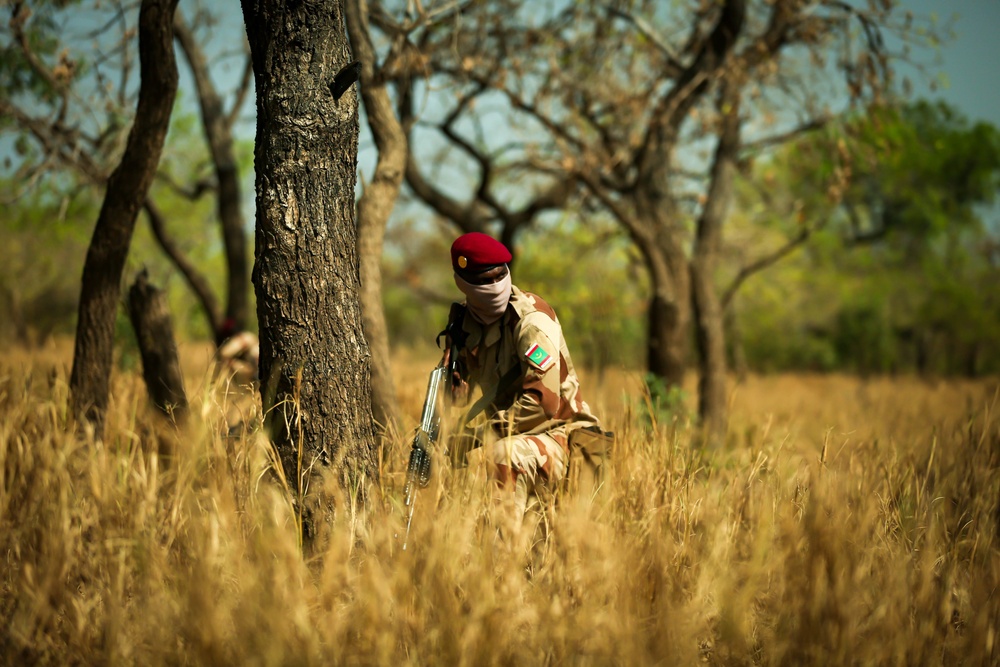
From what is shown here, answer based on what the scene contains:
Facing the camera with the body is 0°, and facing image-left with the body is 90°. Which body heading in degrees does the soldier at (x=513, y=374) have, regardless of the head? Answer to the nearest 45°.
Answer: approximately 45°

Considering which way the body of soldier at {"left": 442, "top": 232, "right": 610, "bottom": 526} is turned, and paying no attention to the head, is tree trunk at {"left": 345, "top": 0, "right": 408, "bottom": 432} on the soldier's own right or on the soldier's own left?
on the soldier's own right

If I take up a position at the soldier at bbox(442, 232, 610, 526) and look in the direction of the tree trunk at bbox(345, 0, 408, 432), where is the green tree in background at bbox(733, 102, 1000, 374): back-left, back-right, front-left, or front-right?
front-right

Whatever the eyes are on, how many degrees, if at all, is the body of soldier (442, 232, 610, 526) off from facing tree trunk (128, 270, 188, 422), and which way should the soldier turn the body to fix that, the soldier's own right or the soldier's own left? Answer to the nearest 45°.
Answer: approximately 90° to the soldier's own right

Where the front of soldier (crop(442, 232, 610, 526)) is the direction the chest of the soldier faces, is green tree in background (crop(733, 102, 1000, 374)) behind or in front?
behind
